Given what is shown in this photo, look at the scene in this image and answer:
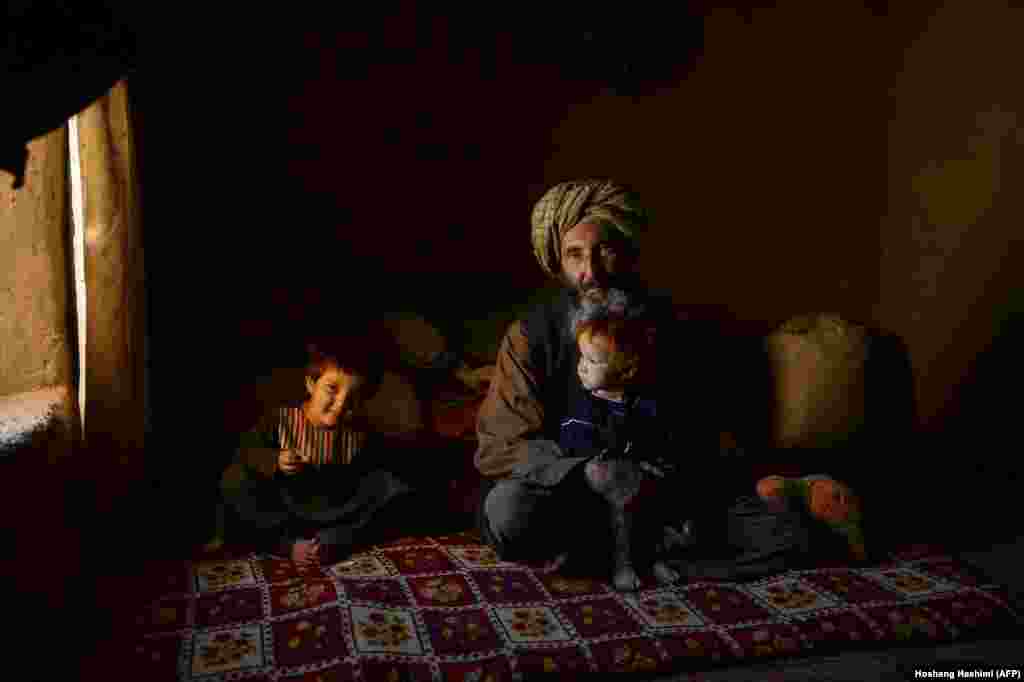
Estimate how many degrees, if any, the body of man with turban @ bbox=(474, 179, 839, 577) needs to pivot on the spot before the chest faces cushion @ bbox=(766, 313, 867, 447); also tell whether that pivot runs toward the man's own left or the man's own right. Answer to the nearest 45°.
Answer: approximately 135° to the man's own left

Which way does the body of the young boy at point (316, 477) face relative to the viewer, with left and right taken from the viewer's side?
facing the viewer

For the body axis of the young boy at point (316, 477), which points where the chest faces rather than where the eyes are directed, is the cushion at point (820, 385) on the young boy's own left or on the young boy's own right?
on the young boy's own left

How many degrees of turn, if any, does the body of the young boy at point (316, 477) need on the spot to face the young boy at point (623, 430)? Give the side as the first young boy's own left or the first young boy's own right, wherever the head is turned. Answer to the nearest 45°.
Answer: approximately 45° to the first young boy's own left

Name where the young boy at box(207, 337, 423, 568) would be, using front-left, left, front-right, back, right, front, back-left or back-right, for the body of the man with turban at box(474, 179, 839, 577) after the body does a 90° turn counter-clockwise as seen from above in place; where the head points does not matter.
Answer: back

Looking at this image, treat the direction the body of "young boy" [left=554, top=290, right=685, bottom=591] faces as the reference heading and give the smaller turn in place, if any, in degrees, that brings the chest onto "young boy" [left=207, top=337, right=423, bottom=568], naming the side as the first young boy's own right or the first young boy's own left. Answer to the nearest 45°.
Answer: approximately 45° to the first young boy's own right

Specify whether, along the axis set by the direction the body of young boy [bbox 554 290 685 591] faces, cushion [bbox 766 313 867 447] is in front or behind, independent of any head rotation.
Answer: behind
